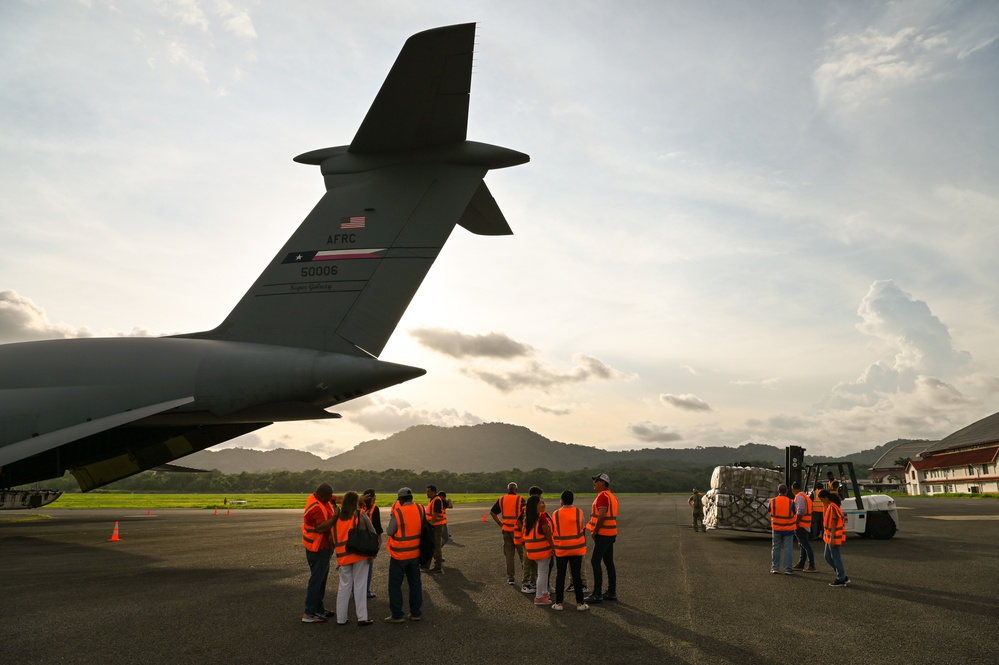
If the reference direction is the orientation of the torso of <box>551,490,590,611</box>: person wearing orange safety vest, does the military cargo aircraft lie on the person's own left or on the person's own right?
on the person's own left

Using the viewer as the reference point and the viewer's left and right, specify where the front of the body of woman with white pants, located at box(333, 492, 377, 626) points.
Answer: facing away from the viewer and to the right of the viewer

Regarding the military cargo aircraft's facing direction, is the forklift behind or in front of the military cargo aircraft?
behind

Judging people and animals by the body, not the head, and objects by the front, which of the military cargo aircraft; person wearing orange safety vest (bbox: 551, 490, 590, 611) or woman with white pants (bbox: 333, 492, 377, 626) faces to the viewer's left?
the military cargo aircraft

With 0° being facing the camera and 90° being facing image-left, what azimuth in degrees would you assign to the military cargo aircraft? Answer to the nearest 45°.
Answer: approximately 90°

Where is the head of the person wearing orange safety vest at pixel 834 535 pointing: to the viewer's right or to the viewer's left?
to the viewer's left
